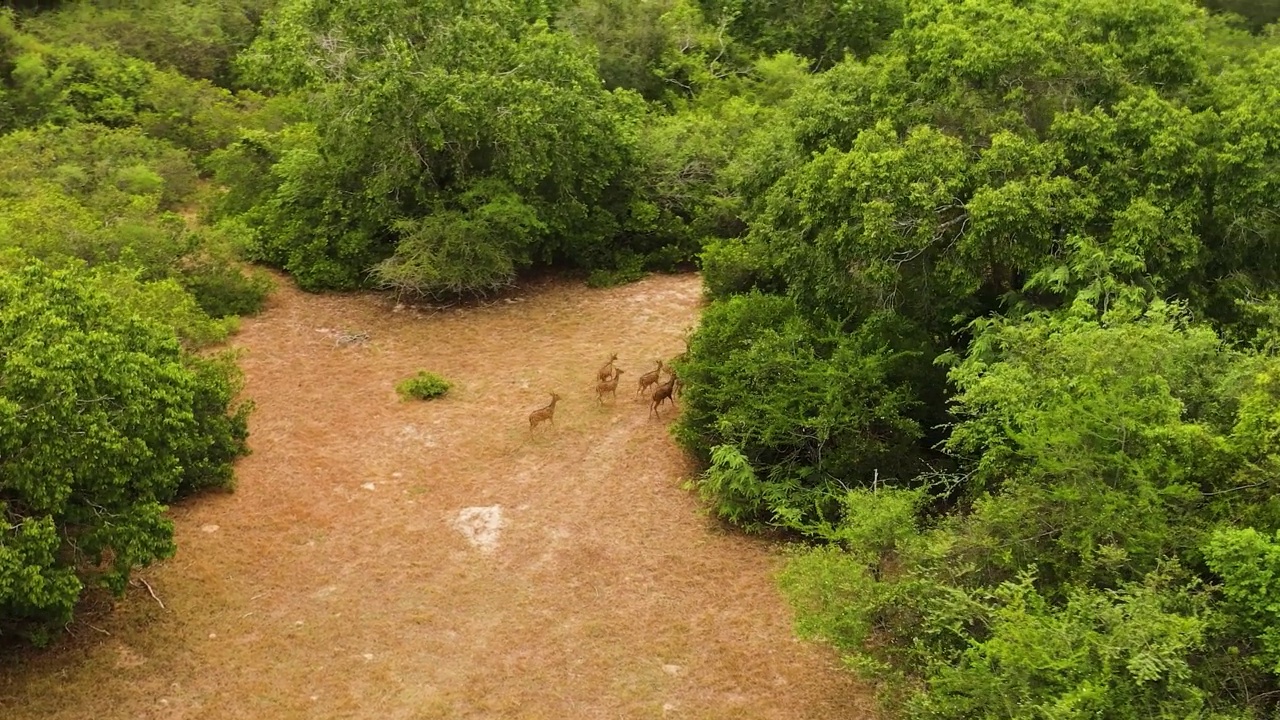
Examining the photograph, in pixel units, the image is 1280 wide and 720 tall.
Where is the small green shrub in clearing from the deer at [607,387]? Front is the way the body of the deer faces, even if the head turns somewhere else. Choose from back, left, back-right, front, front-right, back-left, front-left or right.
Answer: back-left

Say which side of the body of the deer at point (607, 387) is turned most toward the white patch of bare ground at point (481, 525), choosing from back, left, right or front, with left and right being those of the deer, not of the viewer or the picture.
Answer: back

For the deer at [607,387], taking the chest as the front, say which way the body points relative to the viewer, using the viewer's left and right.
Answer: facing away from the viewer and to the right of the viewer

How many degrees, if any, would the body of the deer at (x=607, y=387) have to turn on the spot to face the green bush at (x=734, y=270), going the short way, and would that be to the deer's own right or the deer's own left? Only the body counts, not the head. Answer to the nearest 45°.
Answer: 0° — it already faces it

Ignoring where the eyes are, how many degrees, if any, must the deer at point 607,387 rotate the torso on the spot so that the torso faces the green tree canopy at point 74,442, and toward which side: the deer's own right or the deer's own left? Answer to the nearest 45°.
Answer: approximately 180°

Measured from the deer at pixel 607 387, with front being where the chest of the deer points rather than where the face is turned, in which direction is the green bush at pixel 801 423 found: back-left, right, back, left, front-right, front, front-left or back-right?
right

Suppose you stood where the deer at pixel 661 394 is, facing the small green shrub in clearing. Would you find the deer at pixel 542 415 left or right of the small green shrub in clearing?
left

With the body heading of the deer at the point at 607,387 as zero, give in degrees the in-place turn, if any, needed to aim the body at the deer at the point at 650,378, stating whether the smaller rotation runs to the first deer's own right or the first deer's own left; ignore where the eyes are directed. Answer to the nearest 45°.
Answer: approximately 45° to the first deer's own right

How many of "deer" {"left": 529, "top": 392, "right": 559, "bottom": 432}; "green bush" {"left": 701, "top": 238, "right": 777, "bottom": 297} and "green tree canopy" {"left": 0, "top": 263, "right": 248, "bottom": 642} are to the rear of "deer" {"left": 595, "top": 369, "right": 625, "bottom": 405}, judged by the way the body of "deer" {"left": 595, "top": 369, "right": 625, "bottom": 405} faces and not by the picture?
2

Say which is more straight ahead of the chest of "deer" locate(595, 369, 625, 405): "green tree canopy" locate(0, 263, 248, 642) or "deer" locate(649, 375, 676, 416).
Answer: the deer

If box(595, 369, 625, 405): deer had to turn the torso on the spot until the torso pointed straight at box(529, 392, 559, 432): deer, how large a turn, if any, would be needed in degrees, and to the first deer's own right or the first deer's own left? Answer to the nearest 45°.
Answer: approximately 180°
